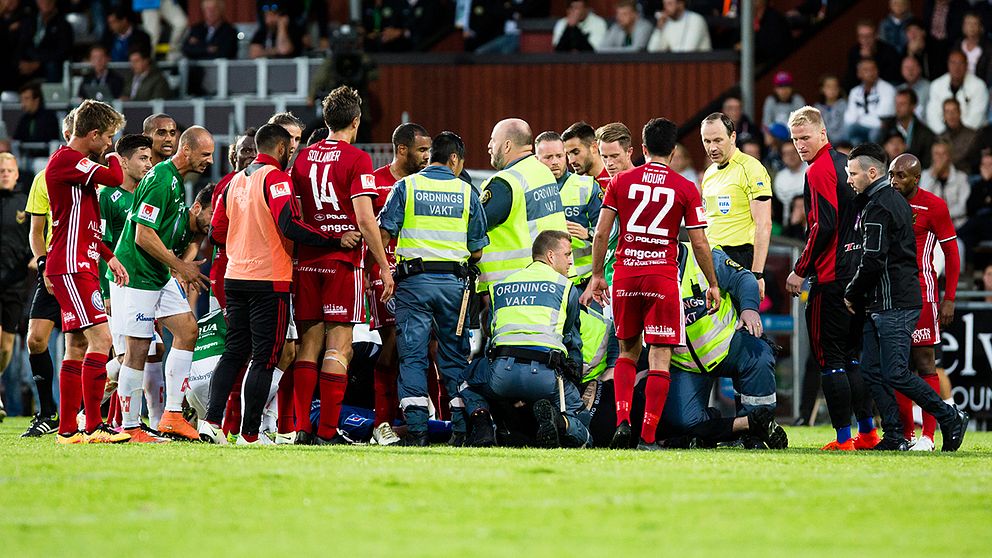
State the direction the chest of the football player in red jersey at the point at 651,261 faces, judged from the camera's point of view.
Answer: away from the camera

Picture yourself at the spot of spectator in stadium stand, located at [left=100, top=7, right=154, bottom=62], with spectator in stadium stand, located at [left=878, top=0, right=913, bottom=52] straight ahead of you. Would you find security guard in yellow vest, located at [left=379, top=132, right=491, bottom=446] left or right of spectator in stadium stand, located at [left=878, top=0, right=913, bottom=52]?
right

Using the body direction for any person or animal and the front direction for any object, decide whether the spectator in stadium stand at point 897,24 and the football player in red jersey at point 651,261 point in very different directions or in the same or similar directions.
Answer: very different directions

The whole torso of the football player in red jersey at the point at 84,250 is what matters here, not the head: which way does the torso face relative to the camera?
to the viewer's right

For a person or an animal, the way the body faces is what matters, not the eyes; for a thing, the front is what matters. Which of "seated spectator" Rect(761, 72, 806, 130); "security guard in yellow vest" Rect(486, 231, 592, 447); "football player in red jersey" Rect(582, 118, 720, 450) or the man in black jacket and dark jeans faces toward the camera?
the seated spectator

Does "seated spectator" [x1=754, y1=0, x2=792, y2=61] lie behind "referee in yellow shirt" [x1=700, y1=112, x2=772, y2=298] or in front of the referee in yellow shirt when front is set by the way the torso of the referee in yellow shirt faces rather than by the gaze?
behind

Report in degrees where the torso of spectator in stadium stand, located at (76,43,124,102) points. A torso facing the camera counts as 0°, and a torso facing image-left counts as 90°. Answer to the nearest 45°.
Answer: approximately 0°

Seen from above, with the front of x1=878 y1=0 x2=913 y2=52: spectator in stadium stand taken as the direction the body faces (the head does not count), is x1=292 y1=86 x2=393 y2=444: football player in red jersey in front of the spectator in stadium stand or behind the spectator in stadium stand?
in front
